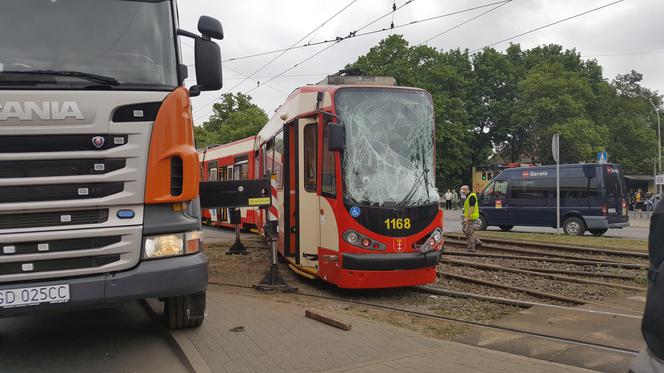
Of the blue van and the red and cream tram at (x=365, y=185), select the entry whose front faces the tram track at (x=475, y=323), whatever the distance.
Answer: the red and cream tram

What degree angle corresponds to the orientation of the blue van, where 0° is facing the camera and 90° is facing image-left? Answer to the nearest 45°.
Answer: approximately 135°

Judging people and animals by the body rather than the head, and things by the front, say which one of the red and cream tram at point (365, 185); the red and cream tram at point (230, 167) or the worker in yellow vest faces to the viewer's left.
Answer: the worker in yellow vest

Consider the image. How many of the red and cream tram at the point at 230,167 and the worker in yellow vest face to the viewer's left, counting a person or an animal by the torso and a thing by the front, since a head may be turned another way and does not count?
1

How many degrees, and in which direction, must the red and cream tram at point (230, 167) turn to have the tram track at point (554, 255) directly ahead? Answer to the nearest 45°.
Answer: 0° — it already faces it

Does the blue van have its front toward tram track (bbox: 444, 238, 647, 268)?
no

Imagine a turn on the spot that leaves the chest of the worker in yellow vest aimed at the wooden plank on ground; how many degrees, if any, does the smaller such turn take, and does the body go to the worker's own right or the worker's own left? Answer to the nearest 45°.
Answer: approximately 90° to the worker's own left

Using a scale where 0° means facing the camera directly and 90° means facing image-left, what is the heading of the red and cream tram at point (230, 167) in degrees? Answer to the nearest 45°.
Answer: approximately 315°

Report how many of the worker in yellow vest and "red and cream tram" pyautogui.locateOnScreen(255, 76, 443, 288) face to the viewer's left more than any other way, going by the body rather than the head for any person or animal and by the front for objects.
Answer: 1

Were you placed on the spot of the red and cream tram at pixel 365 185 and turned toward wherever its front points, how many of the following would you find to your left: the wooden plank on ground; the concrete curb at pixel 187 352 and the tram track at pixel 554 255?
1

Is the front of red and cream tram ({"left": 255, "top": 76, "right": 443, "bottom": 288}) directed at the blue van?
no

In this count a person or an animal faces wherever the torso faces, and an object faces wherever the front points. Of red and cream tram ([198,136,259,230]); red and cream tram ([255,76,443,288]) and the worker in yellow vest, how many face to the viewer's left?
1

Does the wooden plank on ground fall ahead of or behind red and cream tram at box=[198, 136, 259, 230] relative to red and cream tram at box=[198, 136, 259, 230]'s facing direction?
ahead
